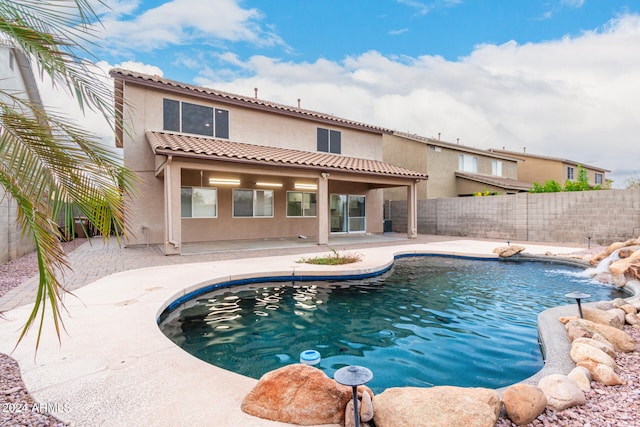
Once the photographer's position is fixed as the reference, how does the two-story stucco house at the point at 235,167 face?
facing away from the viewer and to the left of the viewer

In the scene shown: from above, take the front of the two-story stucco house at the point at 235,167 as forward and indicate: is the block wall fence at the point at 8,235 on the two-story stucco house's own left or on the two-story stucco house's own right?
on the two-story stucco house's own left

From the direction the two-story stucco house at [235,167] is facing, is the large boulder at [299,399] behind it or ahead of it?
behind

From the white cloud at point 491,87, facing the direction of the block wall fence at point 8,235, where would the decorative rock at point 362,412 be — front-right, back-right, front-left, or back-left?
front-left

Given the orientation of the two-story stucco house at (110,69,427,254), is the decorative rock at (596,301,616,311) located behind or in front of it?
behind

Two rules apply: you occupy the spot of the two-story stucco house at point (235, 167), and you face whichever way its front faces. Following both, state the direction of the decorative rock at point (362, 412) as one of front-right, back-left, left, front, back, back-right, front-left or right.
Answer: back-left

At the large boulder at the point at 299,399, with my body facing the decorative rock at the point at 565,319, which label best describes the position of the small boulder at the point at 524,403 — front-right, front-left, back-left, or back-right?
front-right
